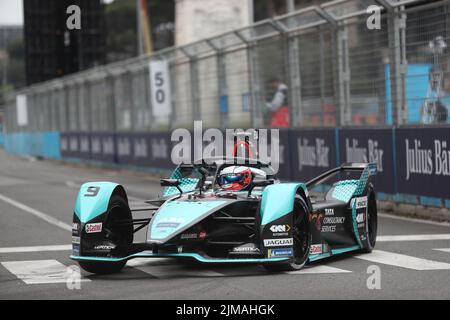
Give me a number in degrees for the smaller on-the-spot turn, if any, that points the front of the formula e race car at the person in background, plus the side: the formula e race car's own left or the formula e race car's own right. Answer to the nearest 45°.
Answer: approximately 135° to the formula e race car's own right

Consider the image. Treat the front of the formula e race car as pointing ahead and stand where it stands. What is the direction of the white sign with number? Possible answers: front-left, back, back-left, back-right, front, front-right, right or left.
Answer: back-right

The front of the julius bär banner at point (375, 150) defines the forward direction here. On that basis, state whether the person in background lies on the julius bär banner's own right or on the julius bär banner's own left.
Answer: on the julius bär banner's own right

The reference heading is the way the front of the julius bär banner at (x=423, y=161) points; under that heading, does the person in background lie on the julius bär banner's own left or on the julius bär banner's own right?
on the julius bär banner's own right

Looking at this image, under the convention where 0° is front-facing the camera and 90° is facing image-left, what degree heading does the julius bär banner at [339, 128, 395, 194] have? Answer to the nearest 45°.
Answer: approximately 45°

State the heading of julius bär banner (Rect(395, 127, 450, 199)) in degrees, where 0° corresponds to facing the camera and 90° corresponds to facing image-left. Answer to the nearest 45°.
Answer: approximately 45°

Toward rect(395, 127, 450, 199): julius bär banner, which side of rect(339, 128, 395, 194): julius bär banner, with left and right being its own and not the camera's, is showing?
left

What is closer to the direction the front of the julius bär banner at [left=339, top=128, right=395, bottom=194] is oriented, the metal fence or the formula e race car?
the formula e race car

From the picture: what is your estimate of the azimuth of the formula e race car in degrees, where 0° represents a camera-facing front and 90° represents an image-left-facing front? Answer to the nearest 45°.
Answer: approximately 45°

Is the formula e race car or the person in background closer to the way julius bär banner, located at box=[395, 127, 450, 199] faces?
the formula e race car
